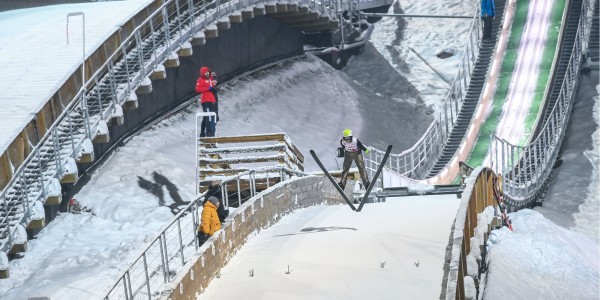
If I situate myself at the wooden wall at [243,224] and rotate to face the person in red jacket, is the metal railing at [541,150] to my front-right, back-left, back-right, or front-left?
front-right

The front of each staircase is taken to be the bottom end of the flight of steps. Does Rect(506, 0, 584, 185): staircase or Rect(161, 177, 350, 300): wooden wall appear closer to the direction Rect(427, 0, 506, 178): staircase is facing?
the wooden wall

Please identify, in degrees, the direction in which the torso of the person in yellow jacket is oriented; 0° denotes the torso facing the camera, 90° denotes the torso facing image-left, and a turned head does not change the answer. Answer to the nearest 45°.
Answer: approximately 270°

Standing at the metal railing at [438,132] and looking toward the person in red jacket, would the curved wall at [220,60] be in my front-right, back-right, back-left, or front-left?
front-right

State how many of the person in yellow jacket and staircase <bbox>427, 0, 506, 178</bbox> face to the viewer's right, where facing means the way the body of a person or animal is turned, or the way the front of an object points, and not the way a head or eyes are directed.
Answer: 1

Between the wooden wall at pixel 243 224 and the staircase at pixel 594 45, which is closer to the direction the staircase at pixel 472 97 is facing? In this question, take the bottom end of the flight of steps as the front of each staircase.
the wooden wall

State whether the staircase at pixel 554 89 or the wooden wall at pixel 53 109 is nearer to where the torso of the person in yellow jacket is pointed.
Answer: the staircase
